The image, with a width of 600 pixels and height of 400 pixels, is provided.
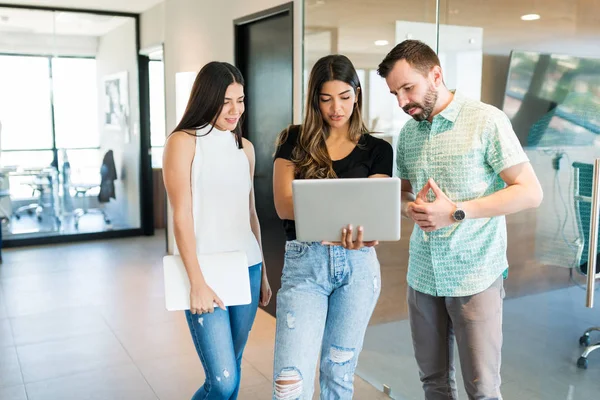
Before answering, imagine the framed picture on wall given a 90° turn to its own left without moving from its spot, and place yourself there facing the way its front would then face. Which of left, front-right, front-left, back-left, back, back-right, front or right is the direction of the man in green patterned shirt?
front-right

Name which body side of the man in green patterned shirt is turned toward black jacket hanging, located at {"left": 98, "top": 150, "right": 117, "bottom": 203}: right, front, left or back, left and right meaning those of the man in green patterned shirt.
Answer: right

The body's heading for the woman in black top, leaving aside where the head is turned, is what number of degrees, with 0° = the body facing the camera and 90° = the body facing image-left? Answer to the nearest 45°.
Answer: approximately 0°

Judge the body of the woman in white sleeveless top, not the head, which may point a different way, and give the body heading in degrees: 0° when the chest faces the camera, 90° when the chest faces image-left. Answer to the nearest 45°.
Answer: approximately 315°

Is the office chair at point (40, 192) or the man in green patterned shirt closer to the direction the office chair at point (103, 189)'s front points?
the office chair

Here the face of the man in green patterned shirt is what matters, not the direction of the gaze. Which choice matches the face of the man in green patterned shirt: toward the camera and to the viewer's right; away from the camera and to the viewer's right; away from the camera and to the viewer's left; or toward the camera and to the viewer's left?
toward the camera and to the viewer's left
